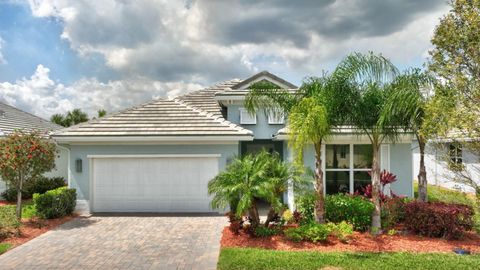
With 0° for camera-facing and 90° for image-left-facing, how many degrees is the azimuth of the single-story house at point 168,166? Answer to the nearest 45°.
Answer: approximately 0°

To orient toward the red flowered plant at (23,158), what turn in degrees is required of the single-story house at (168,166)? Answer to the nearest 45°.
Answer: approximately 45° to its right

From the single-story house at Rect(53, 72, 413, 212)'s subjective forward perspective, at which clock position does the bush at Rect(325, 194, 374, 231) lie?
The bush is roughly at 10 o'clock from the single-story house.

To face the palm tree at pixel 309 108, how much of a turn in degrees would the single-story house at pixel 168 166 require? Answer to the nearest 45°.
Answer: approximately 45° to its left

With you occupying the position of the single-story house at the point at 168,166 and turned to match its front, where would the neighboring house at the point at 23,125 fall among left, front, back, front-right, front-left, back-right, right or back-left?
back-right

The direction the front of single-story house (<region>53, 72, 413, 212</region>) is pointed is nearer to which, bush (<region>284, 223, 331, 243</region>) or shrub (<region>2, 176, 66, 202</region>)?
the bush
